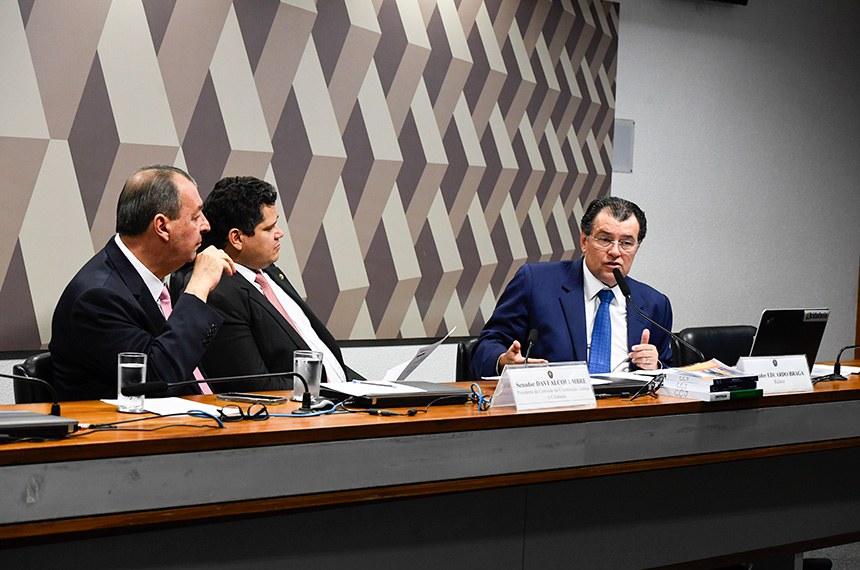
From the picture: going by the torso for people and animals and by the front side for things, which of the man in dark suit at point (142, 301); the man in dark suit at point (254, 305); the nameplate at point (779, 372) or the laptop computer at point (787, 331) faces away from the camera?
the laptop computer

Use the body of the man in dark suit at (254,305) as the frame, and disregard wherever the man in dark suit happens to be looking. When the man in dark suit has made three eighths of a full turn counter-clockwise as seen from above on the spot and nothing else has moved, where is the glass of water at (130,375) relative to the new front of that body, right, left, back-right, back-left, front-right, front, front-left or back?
back

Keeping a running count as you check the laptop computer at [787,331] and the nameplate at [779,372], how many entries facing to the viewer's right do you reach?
0

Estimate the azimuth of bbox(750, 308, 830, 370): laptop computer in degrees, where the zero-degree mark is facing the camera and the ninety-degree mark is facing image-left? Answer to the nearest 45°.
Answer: approximately 180°

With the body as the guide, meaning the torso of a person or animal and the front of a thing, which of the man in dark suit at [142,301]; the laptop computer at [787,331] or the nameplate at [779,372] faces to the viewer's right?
the man in dark suit

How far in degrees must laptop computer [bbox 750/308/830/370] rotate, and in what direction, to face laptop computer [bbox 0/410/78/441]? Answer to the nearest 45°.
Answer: approximately 135° to its left

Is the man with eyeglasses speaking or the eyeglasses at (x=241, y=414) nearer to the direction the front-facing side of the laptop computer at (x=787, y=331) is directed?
the man with eyeglasses speaking

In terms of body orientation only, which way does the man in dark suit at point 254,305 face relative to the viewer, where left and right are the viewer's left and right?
facing the viewer and to the right of the viewer

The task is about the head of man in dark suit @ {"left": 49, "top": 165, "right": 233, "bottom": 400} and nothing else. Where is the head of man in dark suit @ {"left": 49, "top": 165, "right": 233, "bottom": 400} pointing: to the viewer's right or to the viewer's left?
to the viewer's right

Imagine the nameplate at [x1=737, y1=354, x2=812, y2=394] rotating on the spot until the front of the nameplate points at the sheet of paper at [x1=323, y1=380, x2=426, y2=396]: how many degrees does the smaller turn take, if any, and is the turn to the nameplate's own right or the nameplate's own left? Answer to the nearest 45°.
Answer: approximately 45° to the nameplate's own right

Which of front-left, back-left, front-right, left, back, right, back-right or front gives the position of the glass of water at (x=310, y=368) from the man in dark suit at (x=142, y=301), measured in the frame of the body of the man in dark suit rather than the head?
front-right

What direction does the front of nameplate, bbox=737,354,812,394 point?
toward the camera

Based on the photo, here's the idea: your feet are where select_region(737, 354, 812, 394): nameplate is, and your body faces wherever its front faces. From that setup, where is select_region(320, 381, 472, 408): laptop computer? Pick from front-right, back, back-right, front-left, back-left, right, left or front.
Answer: front-right

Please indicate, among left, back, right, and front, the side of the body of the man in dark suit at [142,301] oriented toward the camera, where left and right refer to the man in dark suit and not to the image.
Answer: right

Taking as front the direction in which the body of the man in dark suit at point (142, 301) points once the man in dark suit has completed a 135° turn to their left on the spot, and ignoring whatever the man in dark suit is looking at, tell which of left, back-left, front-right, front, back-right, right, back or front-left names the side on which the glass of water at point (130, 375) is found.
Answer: back-left
